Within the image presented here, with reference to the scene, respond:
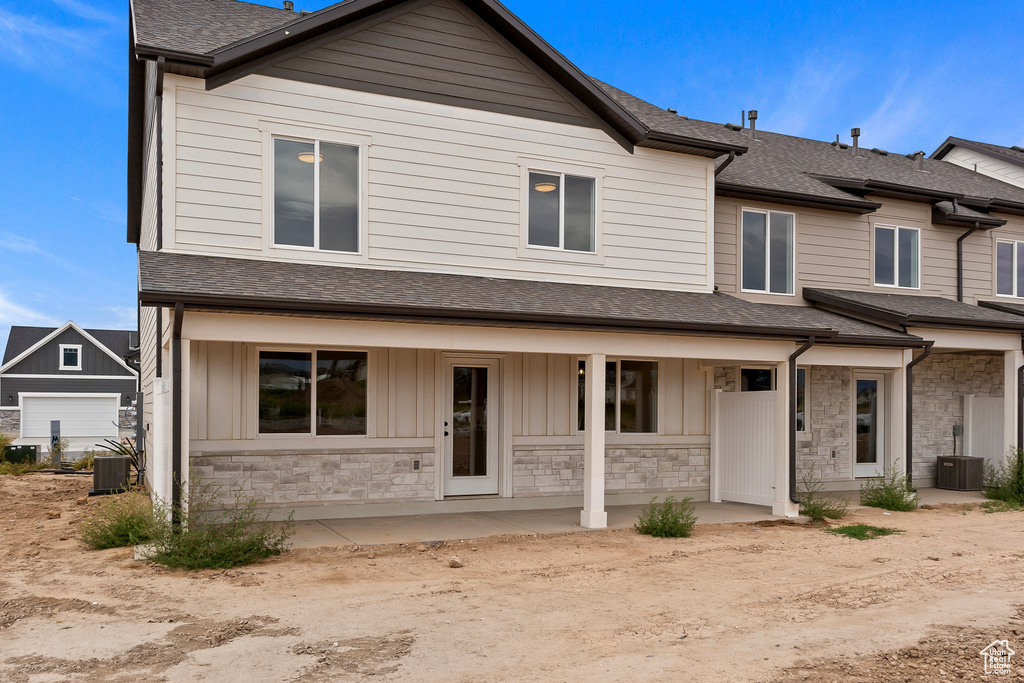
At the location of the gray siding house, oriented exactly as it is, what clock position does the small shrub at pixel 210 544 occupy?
The small shrub is roughly at 12 o'clock from the gray siding house.

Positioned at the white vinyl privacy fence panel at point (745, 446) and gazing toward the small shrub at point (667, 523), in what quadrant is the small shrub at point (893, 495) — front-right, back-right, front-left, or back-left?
back-left

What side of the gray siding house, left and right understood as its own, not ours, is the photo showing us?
front

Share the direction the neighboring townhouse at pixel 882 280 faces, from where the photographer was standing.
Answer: facing the viewer and to the right of the viewer

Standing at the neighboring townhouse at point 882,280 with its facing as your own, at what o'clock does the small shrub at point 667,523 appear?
The small shrub is roughly at 2 o'clock from the neighboring townhouse.

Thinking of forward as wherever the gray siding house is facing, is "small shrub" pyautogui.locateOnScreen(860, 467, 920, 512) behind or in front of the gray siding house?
in front

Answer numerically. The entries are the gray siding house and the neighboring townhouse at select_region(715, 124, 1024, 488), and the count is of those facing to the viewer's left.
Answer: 0

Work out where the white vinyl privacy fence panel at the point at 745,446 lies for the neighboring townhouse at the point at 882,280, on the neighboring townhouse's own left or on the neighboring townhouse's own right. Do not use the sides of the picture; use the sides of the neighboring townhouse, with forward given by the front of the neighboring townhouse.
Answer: on the neighboring townhouse's own right

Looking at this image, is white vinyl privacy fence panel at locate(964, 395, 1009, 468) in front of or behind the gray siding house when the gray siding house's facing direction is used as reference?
in front

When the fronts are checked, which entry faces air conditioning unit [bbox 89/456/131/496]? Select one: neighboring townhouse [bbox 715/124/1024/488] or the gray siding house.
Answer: the gray siding house
